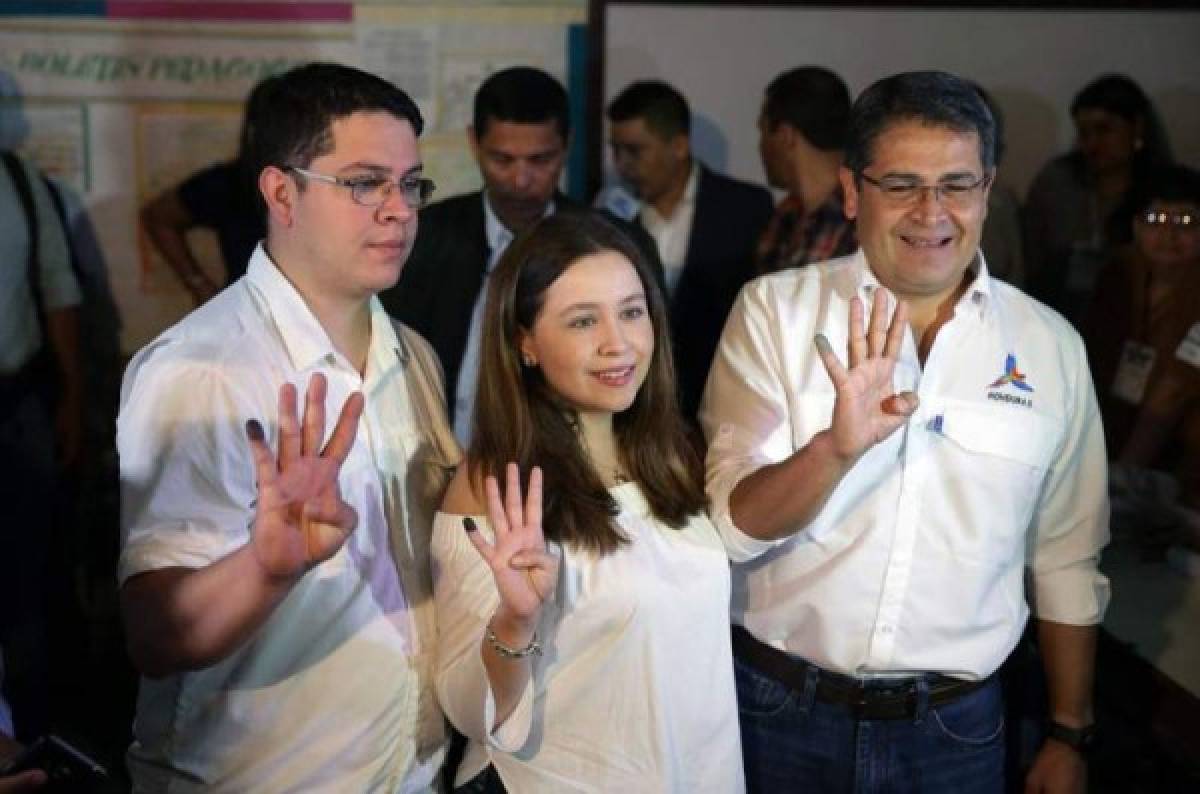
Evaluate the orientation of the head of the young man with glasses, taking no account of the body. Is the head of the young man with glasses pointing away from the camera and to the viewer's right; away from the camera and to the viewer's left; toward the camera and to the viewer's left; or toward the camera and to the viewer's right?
toward the camera and to the viewer's right

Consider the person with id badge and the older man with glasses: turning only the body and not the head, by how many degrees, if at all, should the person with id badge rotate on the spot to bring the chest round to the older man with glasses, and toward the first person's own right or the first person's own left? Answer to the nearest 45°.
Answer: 0° — they already face them

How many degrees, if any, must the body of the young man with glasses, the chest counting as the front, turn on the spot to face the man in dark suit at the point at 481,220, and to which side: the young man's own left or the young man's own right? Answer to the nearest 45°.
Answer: approximately 135° to the young man's own left

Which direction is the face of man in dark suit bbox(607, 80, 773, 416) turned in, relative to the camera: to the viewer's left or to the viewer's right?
to the viewer's left
